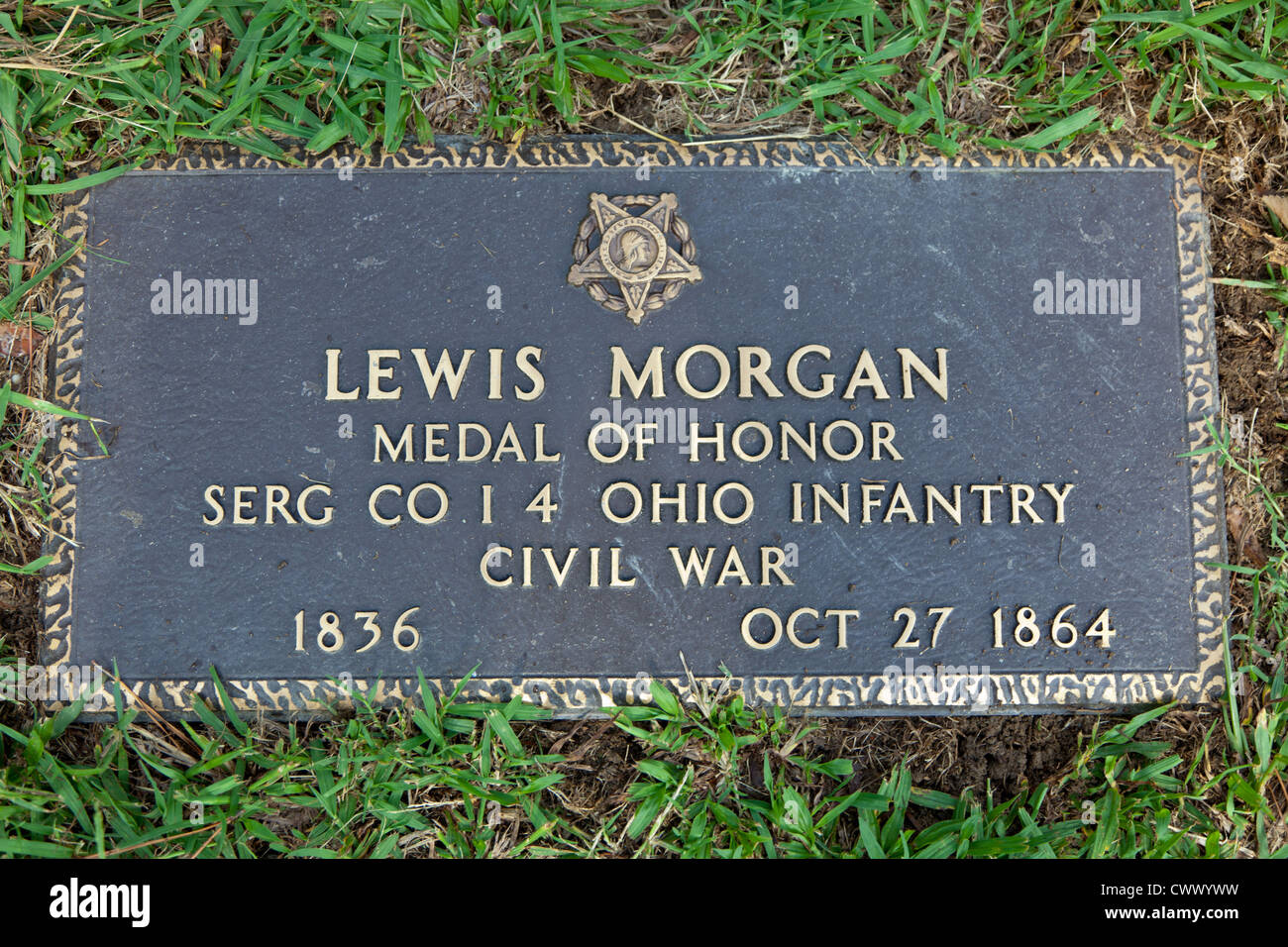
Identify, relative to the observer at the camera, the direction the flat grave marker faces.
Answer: facing the viewer
